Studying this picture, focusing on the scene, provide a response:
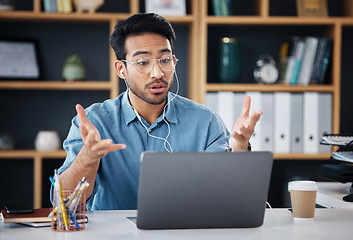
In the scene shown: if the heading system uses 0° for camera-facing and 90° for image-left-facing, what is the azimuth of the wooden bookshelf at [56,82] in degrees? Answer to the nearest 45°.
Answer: approximately 0°

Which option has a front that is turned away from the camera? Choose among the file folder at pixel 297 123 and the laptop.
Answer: the laptop

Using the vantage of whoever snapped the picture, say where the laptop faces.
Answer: facing away from the viewer

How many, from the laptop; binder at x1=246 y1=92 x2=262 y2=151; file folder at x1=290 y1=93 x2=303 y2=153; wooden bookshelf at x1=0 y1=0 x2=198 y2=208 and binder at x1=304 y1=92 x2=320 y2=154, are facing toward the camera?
4

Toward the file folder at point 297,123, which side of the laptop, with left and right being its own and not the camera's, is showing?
front

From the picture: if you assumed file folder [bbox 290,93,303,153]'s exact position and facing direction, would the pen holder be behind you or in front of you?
in front

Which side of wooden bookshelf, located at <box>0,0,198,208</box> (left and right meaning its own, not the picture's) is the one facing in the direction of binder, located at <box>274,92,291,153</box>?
left
